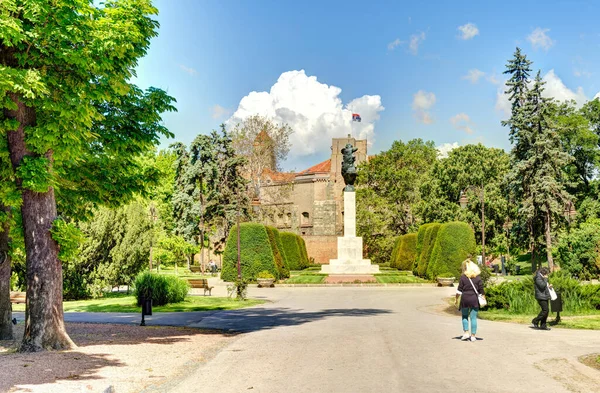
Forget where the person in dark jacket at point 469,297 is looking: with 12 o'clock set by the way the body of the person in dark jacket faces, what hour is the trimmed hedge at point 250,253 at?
The trimmed hedge is roughly at 11 o'clock from the person in dark jacket.

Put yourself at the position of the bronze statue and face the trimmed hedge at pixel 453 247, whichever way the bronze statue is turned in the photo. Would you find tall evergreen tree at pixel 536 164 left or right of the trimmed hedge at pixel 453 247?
left

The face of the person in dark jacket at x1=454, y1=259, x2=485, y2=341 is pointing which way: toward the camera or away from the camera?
away from the camera

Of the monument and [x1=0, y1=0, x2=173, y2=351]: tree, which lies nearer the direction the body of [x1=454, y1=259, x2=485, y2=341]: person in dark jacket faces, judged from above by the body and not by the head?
the monument

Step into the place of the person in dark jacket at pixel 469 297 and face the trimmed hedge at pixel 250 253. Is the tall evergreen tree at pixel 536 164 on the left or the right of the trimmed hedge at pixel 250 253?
right

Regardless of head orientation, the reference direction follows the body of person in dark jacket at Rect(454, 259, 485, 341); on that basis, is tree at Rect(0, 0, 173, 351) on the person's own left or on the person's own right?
on the person's own left

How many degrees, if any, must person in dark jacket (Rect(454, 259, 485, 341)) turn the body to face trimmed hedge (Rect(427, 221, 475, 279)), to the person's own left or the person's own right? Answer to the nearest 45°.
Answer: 0° — they already face it

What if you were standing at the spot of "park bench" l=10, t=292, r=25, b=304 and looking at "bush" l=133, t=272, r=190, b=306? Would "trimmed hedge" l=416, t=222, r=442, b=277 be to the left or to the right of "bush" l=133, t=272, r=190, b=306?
left

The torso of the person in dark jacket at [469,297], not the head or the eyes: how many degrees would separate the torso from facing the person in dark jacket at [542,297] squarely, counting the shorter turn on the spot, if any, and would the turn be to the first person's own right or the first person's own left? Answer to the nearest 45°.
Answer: approximately 45° to the first person's own right

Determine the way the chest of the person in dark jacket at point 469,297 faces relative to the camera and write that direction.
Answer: away from the camera
